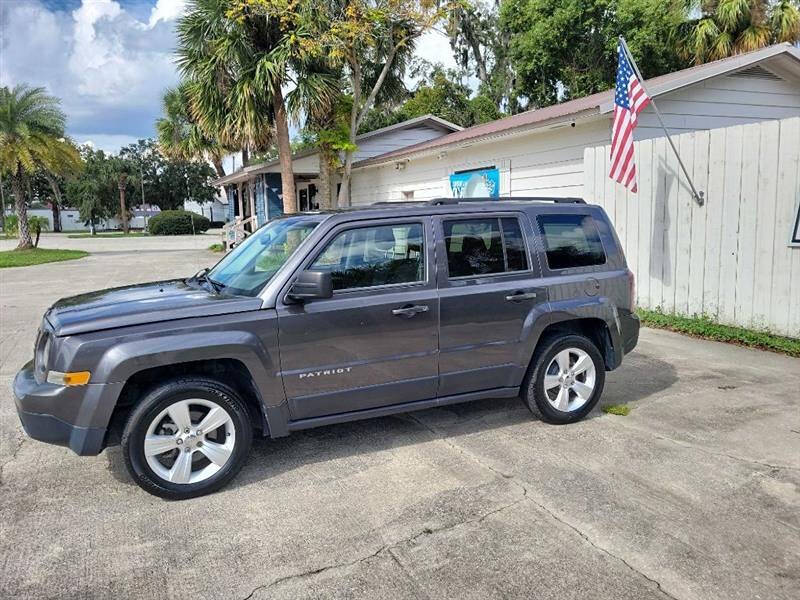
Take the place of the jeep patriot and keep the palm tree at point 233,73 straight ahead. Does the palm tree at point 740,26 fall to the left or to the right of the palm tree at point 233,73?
right

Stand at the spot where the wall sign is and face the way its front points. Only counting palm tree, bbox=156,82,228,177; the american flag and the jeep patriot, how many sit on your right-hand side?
1

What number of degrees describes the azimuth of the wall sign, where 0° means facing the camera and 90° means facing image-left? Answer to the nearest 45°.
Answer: approximately 45°

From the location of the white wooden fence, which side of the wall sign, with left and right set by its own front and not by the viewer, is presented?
left

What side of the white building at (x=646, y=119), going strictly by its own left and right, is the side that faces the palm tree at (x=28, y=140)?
right

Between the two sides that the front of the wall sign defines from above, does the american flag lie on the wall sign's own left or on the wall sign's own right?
on the wall sign's own left

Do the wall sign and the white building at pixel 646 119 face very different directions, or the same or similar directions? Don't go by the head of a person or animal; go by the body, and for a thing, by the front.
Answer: same or similar directions

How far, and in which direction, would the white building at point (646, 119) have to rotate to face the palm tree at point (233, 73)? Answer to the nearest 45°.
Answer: approximately 45° to its right

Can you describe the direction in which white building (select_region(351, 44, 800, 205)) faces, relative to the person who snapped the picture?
facing the viewer and to the left of the viewer

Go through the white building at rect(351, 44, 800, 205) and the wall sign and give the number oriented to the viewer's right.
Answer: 0

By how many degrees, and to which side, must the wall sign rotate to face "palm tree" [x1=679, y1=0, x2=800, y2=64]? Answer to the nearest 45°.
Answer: approximately 180°
